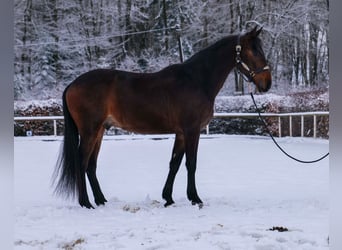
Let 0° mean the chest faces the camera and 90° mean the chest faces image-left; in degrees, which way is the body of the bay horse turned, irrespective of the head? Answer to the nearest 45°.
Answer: approximately 270°
